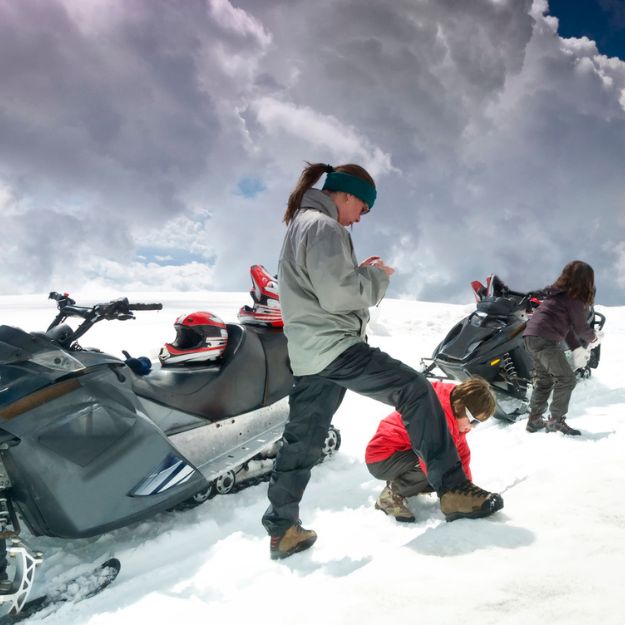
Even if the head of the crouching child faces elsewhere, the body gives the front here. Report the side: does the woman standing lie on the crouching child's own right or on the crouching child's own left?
on the crouching child's own right

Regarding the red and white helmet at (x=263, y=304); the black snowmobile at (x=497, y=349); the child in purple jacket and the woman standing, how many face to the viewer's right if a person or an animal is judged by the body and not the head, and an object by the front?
2

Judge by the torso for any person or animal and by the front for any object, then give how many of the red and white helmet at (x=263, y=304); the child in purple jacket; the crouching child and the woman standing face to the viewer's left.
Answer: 1

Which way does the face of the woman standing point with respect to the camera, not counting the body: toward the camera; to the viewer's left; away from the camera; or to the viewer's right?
to the viewer's right

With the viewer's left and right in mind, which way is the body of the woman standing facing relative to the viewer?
facing to the right of the viewer

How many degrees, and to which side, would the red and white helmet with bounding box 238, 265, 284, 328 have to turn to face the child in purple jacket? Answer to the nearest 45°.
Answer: approximately 180°

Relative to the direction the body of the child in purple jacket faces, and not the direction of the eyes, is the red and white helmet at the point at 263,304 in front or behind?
behind

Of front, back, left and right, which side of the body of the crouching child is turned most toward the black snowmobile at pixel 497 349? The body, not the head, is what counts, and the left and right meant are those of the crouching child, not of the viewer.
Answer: left

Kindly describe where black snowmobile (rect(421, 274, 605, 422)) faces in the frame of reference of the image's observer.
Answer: facing the viewer and to the left of the viewer

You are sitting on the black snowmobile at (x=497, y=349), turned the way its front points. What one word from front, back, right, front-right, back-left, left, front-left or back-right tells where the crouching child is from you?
front-left

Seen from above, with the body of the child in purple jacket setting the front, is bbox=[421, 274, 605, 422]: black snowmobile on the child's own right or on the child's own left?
on the child's own left

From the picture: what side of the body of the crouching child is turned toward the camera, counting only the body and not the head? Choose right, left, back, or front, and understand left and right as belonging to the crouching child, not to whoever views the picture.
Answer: right

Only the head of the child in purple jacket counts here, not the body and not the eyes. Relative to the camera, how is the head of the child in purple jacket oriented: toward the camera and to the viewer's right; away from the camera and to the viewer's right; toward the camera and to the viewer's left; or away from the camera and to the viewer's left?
away from the camera and to the viewer's right

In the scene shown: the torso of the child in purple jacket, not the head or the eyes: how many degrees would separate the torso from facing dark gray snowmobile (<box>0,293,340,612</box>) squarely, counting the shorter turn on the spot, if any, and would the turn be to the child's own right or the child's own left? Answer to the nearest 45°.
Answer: approximately 135° to the child's own right

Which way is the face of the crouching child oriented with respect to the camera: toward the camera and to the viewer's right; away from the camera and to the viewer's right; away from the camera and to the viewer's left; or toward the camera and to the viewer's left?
toward the camera and to the viewer's right
